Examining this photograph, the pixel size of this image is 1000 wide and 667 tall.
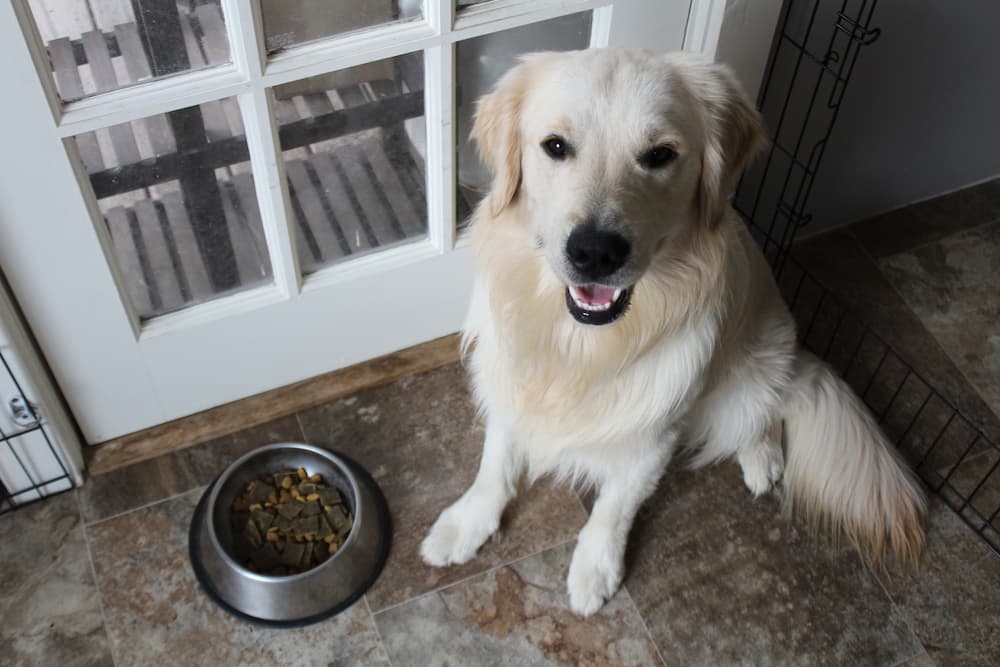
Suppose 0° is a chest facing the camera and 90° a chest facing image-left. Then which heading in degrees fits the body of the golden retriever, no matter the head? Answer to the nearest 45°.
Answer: approximately 45°

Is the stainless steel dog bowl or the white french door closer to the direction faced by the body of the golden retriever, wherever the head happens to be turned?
the stainless steel dog bowl

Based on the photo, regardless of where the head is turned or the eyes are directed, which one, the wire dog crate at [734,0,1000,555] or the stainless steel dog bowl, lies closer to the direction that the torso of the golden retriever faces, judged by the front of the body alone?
the stainless steel dog bowl
